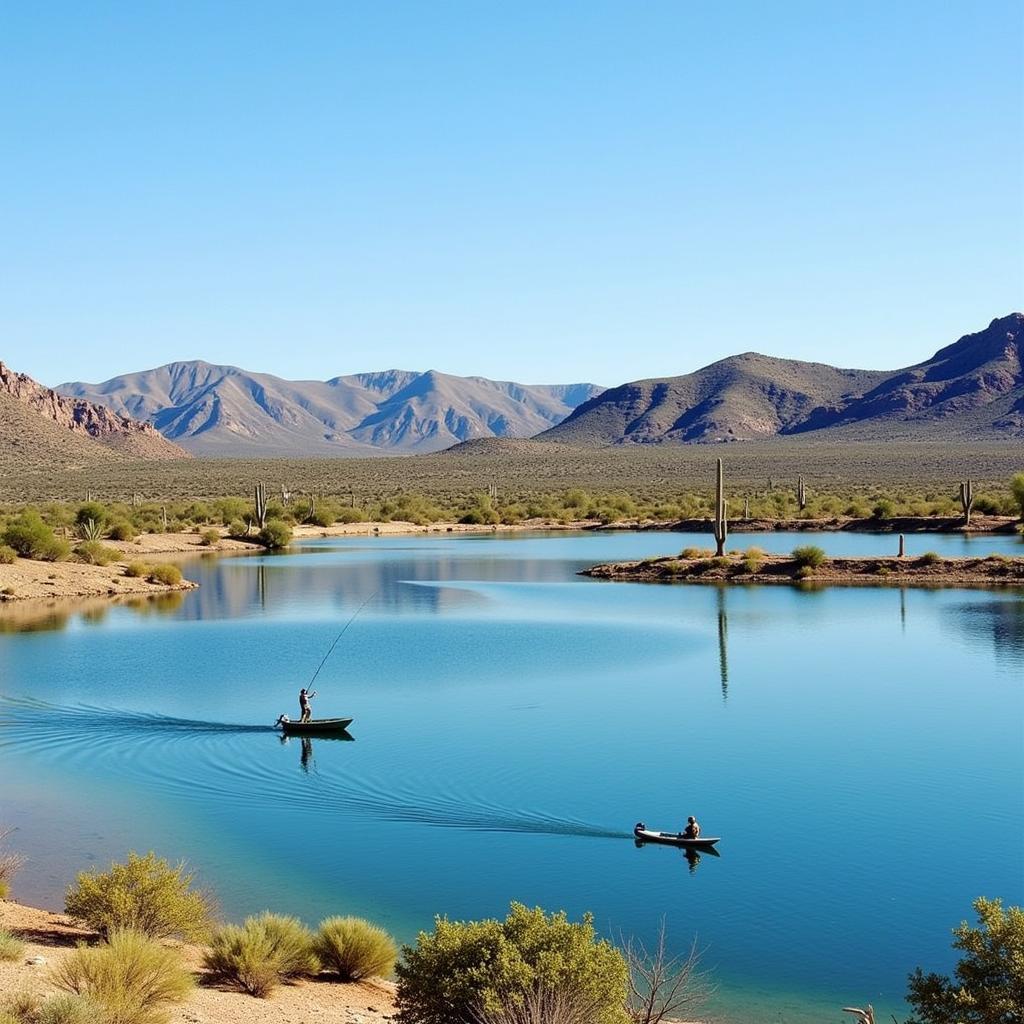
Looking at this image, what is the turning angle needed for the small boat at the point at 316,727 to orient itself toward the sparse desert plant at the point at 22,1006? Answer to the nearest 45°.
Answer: approximately 90° to its right

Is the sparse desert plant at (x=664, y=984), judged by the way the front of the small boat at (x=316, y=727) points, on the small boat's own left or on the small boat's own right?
on the small boat's own right

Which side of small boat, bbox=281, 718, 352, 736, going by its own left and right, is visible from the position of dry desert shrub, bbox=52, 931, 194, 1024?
right

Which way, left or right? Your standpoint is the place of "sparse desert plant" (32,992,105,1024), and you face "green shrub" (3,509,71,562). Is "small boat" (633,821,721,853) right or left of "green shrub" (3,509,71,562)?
right

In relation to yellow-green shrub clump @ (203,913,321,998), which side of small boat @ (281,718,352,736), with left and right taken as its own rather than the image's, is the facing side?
right

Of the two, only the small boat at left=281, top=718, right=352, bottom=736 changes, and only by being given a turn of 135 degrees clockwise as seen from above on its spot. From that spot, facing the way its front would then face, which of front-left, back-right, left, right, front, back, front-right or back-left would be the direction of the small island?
back

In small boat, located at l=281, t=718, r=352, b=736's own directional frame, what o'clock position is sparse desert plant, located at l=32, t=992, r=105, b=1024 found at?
The sparse desert plant is roughly at 3 o'clock from the small boat.

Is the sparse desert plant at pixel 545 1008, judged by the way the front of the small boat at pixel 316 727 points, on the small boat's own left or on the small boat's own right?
on the small boat's own right

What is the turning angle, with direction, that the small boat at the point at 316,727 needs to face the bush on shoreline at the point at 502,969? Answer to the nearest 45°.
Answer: approximately 90° to its right

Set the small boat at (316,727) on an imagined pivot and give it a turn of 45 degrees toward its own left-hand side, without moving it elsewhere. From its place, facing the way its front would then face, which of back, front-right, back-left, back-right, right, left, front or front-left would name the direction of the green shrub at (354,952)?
back-right

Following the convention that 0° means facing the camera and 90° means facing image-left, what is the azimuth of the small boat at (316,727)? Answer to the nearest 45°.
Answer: approximately 270°

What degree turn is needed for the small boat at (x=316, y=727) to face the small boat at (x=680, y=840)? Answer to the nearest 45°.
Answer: approximately 45° to its right

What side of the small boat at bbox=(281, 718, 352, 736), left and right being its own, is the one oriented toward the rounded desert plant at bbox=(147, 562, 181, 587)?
left

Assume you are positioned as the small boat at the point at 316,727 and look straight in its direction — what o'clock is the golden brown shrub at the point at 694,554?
The golden brown shrub is roughly at 10 o'clock from the small boat.
